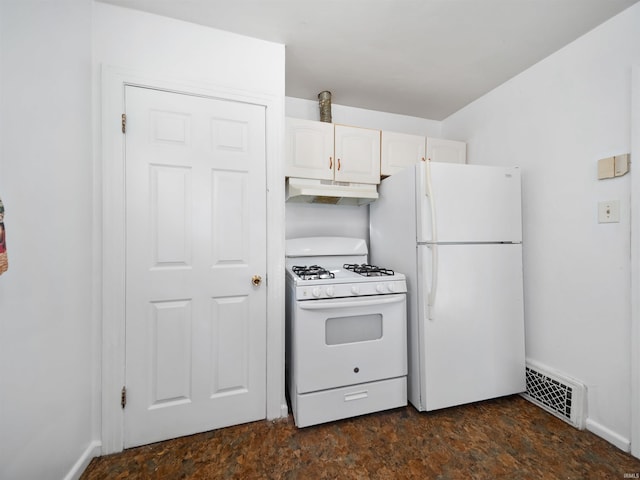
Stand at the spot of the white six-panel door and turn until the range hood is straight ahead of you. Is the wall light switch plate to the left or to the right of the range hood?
right

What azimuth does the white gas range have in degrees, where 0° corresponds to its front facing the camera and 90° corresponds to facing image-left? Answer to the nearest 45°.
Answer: approximately 315°

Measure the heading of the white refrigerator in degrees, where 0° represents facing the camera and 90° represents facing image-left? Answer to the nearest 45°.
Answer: approximately 315°

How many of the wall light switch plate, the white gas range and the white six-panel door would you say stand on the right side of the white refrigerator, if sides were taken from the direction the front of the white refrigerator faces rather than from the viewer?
2

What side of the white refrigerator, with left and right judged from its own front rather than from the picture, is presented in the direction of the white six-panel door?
right

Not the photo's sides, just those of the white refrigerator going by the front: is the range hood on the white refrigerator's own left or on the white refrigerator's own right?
on the white refrigerator's own right

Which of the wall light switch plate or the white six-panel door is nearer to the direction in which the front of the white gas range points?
the wall light switch plate
